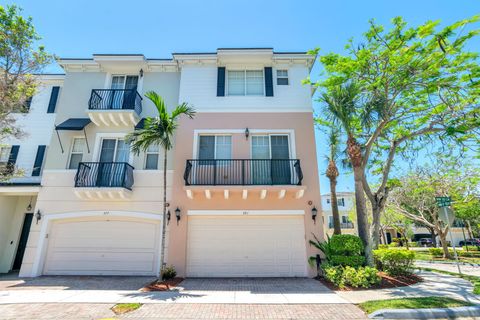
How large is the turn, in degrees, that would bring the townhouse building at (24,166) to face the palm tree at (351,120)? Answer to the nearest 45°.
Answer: approximately 45° to its left

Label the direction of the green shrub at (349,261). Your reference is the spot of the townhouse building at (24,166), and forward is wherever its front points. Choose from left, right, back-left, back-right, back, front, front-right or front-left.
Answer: front-left

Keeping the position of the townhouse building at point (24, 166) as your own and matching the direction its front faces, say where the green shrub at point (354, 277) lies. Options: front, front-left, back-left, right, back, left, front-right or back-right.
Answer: front-left

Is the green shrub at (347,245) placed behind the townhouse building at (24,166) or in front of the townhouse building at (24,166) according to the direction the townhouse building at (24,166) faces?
in front

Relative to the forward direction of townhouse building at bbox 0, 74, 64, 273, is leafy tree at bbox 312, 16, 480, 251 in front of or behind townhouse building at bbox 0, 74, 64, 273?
in front

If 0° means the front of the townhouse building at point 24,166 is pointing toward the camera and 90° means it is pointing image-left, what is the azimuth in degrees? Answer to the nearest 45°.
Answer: approximately 0°

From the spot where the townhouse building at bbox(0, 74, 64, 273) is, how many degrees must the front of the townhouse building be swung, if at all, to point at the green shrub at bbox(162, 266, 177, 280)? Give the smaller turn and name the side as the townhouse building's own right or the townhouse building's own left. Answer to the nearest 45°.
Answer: approximately 45° to the townhouse building's own left

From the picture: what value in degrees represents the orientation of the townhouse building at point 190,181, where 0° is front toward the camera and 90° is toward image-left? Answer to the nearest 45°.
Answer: approximately 0°

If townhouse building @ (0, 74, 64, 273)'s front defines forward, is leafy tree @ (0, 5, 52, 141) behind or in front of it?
in front
